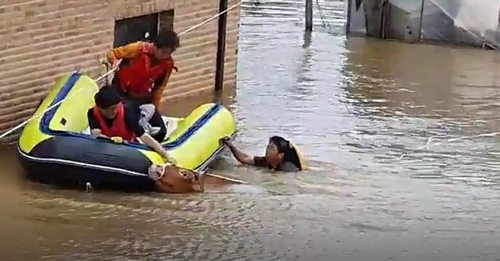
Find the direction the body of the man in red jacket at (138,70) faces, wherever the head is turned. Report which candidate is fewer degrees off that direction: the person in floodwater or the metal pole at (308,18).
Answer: the person in floodwater

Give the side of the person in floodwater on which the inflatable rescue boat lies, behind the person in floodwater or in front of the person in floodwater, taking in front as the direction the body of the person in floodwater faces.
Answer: in front

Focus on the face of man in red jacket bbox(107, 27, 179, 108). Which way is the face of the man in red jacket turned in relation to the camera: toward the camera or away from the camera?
toward the camera

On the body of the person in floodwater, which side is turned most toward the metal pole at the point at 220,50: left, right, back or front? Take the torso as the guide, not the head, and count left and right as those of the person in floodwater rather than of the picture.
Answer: right

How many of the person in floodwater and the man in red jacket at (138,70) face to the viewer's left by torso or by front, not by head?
1

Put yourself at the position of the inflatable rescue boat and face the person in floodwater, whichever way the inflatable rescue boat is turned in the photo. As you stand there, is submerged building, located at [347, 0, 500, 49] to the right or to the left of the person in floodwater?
left

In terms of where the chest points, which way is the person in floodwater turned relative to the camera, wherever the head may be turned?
to the viewer's left

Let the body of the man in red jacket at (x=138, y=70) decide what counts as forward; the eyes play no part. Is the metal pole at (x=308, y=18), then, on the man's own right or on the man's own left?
on the man's own left

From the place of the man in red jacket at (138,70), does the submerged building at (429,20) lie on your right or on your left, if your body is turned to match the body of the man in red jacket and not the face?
on your left

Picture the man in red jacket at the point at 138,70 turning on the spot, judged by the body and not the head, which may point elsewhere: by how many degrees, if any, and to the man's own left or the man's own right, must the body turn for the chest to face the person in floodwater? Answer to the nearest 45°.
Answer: approximately 45° to the man's own left

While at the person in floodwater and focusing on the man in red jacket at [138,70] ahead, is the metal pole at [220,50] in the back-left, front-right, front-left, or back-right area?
front-right

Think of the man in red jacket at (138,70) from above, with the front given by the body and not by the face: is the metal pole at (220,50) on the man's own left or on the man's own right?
on the man's own left
